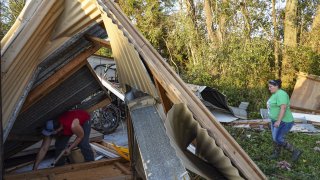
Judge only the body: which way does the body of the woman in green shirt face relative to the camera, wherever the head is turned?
to the viewer's left

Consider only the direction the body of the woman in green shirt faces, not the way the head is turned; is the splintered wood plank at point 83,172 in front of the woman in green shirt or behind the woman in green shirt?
in front

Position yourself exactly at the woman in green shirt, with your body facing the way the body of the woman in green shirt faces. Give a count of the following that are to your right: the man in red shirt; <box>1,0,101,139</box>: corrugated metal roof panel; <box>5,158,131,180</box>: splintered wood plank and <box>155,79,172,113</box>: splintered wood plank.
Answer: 0

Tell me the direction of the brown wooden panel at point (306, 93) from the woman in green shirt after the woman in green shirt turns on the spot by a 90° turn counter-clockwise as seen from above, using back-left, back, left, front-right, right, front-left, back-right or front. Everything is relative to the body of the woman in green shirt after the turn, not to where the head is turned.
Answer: back

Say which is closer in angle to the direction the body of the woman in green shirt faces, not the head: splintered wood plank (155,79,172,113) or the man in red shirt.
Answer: the man in red shirt

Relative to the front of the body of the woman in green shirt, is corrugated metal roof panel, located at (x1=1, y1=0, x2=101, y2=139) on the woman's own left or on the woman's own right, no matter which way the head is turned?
on the woman's own left
